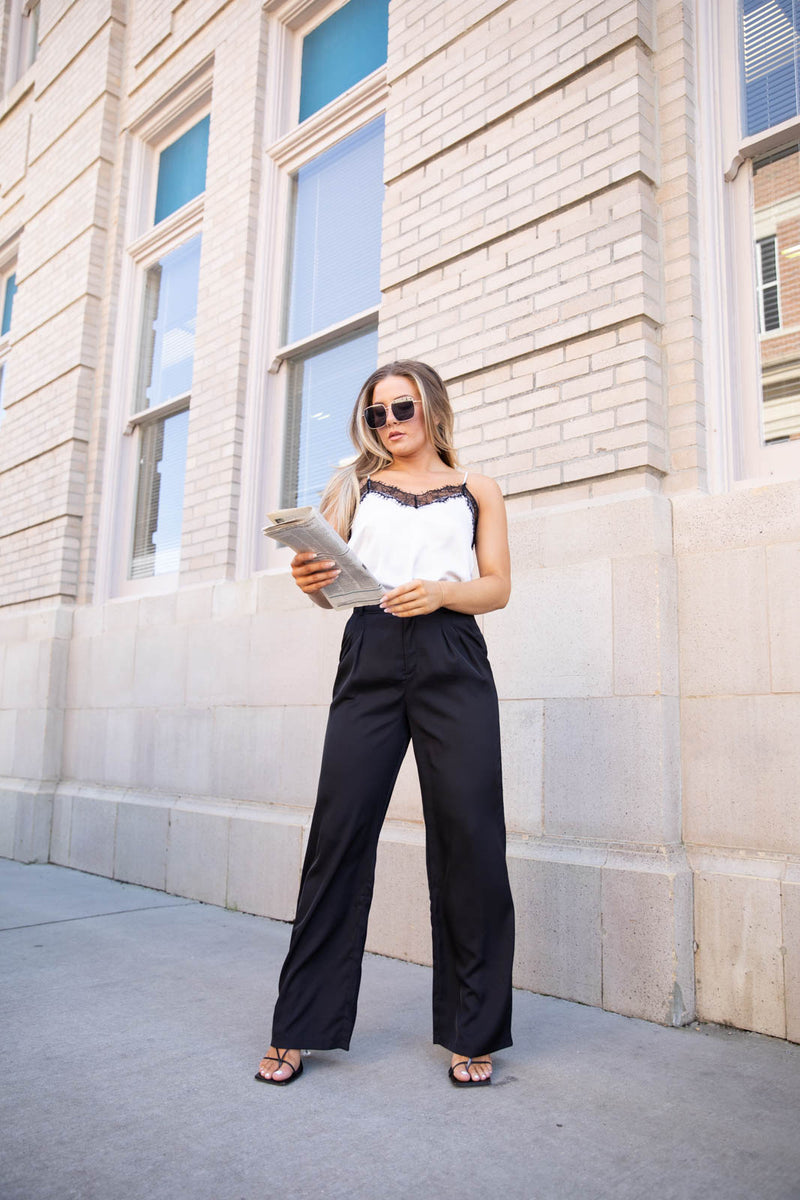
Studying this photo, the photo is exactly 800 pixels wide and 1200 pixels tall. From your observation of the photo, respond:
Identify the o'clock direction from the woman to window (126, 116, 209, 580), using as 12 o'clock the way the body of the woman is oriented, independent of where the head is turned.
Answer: The window is roughly at 5 o'clock from the woman.

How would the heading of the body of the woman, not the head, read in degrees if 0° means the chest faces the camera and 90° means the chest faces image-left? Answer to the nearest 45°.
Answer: approximately 0°

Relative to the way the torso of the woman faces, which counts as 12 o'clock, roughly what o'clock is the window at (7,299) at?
The window is roughly at 5 o'clock from the woman.
